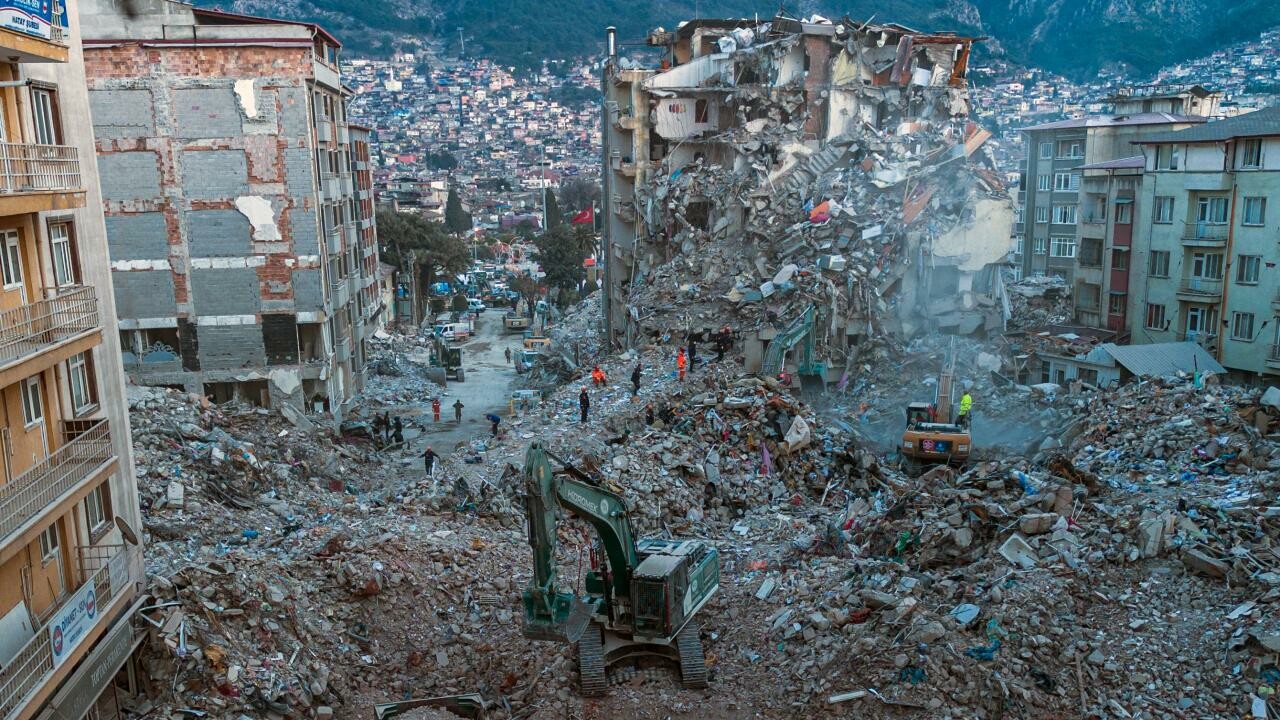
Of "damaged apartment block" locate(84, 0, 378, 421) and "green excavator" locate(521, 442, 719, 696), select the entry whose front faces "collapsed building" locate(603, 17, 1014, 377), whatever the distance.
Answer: the damaged apartment block

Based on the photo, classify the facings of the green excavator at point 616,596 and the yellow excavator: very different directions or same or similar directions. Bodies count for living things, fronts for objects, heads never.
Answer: very different directions

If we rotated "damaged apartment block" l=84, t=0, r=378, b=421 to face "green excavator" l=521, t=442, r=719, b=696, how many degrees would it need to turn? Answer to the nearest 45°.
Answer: approximately 90° to its right

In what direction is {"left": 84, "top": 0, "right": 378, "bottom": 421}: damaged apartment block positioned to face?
to the viewer's right

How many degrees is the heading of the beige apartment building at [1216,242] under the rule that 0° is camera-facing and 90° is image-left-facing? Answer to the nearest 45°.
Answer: approximately 45°

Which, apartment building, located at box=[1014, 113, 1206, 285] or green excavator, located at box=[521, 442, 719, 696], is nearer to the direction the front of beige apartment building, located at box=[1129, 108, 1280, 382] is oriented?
the green excavator
